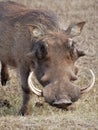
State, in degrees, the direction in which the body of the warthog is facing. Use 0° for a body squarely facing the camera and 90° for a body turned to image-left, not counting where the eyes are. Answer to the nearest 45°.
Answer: approximately 315°
